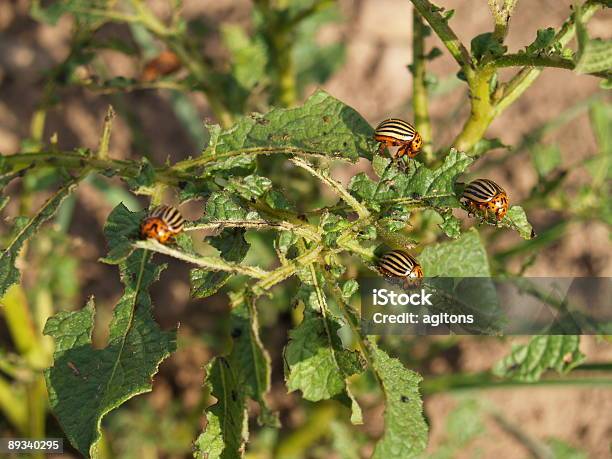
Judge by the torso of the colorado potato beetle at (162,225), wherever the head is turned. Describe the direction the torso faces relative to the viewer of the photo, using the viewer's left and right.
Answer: facing the viewer and to the left of the viewer

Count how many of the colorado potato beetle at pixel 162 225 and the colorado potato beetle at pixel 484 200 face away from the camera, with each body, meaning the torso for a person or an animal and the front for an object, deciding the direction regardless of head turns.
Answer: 0

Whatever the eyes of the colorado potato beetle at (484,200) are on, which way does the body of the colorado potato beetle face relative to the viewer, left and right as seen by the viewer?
facing the viewer and to the right of the viewer

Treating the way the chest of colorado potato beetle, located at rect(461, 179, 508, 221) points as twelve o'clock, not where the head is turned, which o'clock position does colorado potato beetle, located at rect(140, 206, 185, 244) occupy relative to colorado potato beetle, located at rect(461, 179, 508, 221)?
colorado potato beetle, located at rect(140, 206, 185, 244) is roughly at 4 o'clock from colorado potato beetle, located at rect(461, 179, 508, 221).

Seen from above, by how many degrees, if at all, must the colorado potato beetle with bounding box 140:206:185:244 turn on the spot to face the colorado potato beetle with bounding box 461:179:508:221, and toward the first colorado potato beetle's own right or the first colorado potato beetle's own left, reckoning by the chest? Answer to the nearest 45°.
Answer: approximately 135° to the first colorado potato beetle's own left
